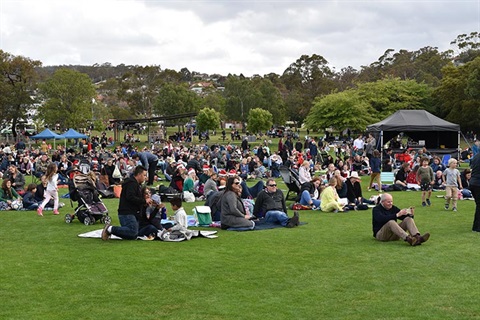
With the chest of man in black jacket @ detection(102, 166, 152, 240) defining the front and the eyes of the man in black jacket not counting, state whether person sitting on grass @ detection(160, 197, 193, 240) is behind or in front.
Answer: in front

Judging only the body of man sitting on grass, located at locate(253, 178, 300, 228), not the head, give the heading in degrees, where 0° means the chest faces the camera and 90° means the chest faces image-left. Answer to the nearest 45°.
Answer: approximately 315°

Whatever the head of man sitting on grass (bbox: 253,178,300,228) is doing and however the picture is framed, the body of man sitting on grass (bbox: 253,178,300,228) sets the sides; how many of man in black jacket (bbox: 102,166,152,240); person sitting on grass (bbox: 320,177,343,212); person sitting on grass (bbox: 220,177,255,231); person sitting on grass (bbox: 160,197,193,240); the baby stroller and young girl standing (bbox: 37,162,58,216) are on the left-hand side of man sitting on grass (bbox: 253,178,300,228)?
1

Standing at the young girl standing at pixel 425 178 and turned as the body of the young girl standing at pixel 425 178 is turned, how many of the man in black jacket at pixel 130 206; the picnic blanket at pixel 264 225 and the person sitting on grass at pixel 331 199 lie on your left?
0

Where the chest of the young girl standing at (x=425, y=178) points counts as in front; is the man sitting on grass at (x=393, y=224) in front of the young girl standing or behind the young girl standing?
in front

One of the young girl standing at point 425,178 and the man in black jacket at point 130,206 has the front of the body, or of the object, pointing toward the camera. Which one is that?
the young girl standing

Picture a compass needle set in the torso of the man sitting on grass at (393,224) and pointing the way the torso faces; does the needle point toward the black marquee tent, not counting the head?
no

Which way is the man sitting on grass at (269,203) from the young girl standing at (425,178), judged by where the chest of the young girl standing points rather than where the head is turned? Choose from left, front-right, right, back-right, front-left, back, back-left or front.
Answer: front-right

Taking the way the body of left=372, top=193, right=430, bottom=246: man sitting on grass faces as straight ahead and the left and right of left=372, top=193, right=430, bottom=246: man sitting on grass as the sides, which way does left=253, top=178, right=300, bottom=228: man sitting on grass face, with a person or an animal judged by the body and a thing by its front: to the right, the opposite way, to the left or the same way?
the same way

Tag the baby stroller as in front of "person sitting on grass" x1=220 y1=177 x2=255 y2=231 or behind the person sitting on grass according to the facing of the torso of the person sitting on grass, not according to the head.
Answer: behind

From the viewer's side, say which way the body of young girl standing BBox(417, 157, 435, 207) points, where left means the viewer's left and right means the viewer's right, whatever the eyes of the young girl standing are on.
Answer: facing the viewer

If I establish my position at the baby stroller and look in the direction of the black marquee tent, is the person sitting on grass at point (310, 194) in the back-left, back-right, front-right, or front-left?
front-right

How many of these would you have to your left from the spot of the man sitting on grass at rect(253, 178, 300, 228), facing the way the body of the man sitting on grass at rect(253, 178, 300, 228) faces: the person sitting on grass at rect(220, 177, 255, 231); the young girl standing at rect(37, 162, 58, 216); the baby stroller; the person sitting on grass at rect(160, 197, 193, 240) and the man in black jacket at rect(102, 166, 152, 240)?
0
